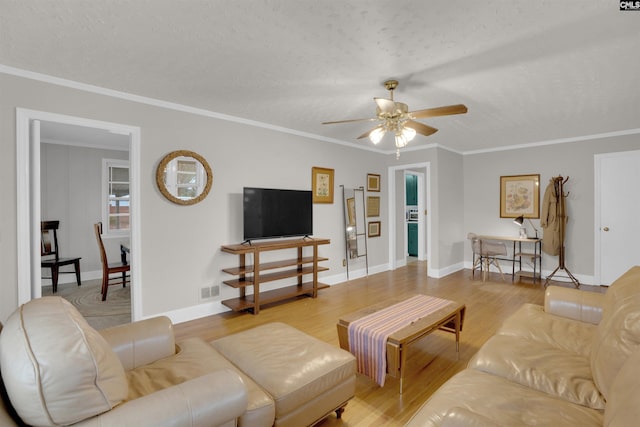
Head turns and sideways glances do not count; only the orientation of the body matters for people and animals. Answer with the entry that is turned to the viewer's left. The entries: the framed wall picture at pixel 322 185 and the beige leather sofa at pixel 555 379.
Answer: the beige leather sofa

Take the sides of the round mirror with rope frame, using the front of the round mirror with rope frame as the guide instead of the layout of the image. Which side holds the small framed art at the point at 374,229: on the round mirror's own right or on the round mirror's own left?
on the round mirror's own left

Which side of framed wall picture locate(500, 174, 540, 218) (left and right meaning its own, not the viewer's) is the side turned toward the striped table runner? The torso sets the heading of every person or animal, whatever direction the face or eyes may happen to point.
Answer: front

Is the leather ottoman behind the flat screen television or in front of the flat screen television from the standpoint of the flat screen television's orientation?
in front

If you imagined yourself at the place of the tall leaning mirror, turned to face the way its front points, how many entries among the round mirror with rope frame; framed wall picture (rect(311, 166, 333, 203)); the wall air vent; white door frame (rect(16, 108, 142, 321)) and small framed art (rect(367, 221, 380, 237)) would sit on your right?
4

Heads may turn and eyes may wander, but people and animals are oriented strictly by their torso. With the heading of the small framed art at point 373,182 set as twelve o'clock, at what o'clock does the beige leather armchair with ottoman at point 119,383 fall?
The beige leather armchair with ottoman is roughly at 2 o'clock from the small framed art.

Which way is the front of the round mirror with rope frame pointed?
toward the camera

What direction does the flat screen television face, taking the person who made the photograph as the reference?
facing the viewer and to the right of the viewer

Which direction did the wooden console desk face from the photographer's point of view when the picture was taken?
facing the viewer

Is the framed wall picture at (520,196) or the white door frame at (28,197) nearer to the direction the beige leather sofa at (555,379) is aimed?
the white door frame

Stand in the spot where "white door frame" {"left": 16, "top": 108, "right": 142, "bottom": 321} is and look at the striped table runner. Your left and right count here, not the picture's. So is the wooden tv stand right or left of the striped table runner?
left

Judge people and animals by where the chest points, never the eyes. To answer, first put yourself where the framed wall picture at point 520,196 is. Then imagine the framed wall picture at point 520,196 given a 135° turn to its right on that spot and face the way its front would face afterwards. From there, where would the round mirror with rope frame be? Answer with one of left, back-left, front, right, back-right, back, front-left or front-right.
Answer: left

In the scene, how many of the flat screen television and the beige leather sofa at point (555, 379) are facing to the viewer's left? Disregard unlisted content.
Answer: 1
